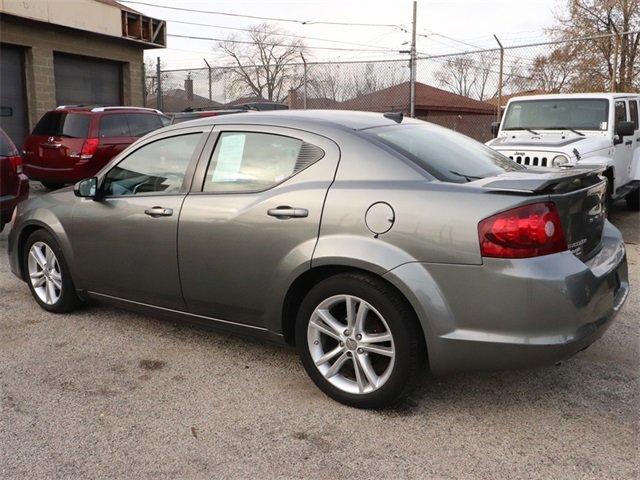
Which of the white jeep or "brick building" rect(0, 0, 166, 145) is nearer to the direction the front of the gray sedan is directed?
the brick building

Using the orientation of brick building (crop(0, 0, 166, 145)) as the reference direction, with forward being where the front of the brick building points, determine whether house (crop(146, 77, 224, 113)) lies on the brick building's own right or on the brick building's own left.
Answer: on the brick building's own left

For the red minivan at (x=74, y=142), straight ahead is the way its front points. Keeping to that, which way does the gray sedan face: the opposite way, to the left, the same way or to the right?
to the left

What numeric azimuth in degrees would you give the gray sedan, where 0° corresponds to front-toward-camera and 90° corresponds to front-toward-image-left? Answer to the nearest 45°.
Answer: approximately 135°

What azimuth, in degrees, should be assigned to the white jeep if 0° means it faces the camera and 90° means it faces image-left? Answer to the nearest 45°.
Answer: approximately 45°

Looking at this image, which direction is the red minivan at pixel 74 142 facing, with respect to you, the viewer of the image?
facing away from the viewer and to the right of the viewer

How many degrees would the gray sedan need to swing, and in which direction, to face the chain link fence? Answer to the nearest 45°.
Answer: approximately 45° to its right

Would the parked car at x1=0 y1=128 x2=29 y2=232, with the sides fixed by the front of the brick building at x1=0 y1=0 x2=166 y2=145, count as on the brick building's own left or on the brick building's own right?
on the brick building's own right

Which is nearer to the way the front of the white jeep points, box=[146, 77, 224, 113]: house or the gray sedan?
the gray sedan

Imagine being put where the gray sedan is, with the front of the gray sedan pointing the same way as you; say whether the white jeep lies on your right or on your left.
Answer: on your right

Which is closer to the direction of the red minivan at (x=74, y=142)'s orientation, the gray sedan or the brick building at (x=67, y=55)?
the brick building
